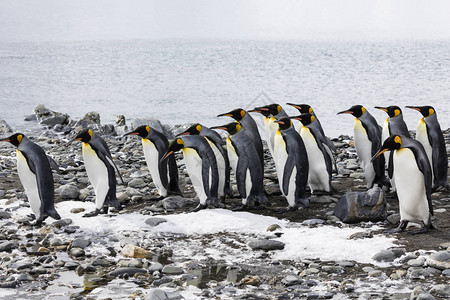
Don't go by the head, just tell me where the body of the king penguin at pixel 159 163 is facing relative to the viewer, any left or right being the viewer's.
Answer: facing to the left of the viewer

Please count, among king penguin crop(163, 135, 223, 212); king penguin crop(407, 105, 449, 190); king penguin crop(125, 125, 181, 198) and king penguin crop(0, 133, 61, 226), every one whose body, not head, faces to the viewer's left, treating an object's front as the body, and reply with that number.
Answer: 4

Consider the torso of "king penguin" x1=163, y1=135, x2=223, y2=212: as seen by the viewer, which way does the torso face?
to the viewer's left

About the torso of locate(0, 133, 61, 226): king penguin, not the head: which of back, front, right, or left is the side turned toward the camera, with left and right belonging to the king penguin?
left

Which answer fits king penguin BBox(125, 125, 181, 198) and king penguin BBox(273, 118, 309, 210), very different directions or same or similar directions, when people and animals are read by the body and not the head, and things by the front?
same or similar directions

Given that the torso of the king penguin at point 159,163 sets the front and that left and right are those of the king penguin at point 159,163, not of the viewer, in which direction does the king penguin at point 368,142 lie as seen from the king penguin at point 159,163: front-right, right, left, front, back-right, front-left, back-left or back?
back

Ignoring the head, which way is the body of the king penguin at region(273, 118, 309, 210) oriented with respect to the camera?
to the viewer's left

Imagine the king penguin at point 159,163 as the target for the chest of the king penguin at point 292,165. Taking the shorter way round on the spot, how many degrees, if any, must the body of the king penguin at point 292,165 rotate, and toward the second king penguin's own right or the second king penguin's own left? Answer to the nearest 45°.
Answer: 0° — it already faces it

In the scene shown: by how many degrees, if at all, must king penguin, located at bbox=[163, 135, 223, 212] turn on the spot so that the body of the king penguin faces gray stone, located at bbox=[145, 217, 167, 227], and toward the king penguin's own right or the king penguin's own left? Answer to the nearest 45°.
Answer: approximately 45° to the king penguin's own left

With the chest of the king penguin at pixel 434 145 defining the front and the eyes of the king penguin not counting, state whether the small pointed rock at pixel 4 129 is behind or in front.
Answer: in front

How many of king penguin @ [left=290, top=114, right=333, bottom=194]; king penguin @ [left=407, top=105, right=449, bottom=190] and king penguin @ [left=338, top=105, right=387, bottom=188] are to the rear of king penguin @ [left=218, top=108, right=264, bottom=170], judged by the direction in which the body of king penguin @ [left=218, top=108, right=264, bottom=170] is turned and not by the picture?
3

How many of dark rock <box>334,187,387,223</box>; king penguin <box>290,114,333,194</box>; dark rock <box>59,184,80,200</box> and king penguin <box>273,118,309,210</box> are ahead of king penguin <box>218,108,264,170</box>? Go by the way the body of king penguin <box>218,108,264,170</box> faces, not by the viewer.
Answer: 1

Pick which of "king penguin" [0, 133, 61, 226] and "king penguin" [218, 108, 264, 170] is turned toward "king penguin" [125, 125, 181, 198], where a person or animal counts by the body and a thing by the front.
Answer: "king penguin" [218, 108, 264, 170]

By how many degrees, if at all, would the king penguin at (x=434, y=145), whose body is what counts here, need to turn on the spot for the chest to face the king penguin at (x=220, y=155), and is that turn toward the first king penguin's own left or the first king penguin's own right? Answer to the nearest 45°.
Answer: approximately 45° to the first king penguin's own left

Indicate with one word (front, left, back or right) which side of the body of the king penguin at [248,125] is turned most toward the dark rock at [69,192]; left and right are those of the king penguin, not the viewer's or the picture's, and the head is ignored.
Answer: front

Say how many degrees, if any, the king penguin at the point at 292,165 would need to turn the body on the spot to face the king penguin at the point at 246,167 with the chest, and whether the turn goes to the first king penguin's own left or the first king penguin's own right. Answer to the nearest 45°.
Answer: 0° — it already faces it

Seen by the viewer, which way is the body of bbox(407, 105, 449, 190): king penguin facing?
to the viewer's left

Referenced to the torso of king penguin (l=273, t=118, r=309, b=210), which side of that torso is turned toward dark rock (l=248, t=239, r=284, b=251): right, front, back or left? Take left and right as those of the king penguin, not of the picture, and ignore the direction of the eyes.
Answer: left

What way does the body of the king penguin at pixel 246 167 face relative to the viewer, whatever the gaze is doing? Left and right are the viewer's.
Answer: facing to the left of the viewer

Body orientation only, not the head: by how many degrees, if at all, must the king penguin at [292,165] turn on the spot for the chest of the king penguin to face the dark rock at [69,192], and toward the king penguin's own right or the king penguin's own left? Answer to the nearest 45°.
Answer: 0° — it already faces it
